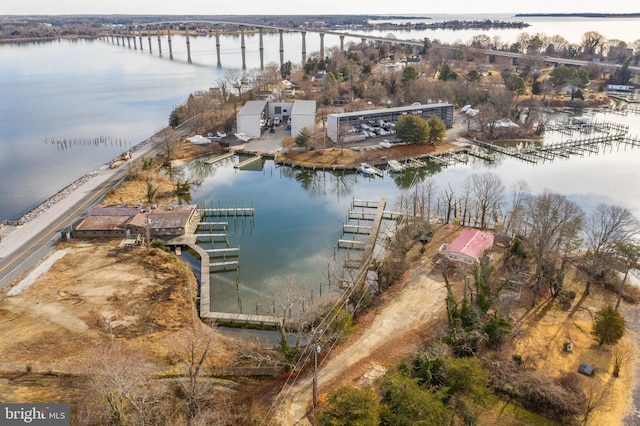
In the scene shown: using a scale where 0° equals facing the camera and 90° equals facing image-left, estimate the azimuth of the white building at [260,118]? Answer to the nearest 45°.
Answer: approximately 0°

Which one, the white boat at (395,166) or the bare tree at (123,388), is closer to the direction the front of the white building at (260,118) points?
the bare tree

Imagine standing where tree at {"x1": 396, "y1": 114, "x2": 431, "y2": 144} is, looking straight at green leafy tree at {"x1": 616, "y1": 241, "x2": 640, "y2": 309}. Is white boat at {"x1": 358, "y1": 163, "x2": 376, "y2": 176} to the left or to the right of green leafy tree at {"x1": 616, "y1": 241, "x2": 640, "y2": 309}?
right

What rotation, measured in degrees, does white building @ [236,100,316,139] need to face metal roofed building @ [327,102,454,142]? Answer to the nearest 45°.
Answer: approximately 90° to its left

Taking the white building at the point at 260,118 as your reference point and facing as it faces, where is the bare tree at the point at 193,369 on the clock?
The bare tree is roughly at 12 o'clock from the white building.

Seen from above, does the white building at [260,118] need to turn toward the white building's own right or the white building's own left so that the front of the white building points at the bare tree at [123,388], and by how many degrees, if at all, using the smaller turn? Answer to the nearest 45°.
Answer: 0° — it already faces it

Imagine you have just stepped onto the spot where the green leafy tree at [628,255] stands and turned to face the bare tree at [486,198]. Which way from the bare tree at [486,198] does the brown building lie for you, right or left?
left

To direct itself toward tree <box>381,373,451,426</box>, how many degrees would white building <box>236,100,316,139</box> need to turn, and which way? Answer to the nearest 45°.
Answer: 0° — it already faces it

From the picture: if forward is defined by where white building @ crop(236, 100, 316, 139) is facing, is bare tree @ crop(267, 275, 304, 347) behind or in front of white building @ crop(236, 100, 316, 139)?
in front

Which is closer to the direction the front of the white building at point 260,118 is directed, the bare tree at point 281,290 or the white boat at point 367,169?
the bare tree

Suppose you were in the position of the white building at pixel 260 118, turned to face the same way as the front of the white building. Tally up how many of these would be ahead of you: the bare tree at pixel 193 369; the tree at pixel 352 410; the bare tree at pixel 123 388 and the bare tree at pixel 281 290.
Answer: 4

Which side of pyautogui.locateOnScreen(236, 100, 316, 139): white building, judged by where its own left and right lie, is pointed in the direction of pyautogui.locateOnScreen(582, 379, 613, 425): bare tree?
front

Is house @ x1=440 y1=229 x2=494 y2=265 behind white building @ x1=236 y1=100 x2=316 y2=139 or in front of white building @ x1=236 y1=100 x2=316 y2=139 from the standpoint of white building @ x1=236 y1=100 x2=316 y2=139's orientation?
in front

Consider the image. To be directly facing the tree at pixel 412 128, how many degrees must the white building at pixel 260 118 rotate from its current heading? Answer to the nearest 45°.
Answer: approximately 45° to its left
